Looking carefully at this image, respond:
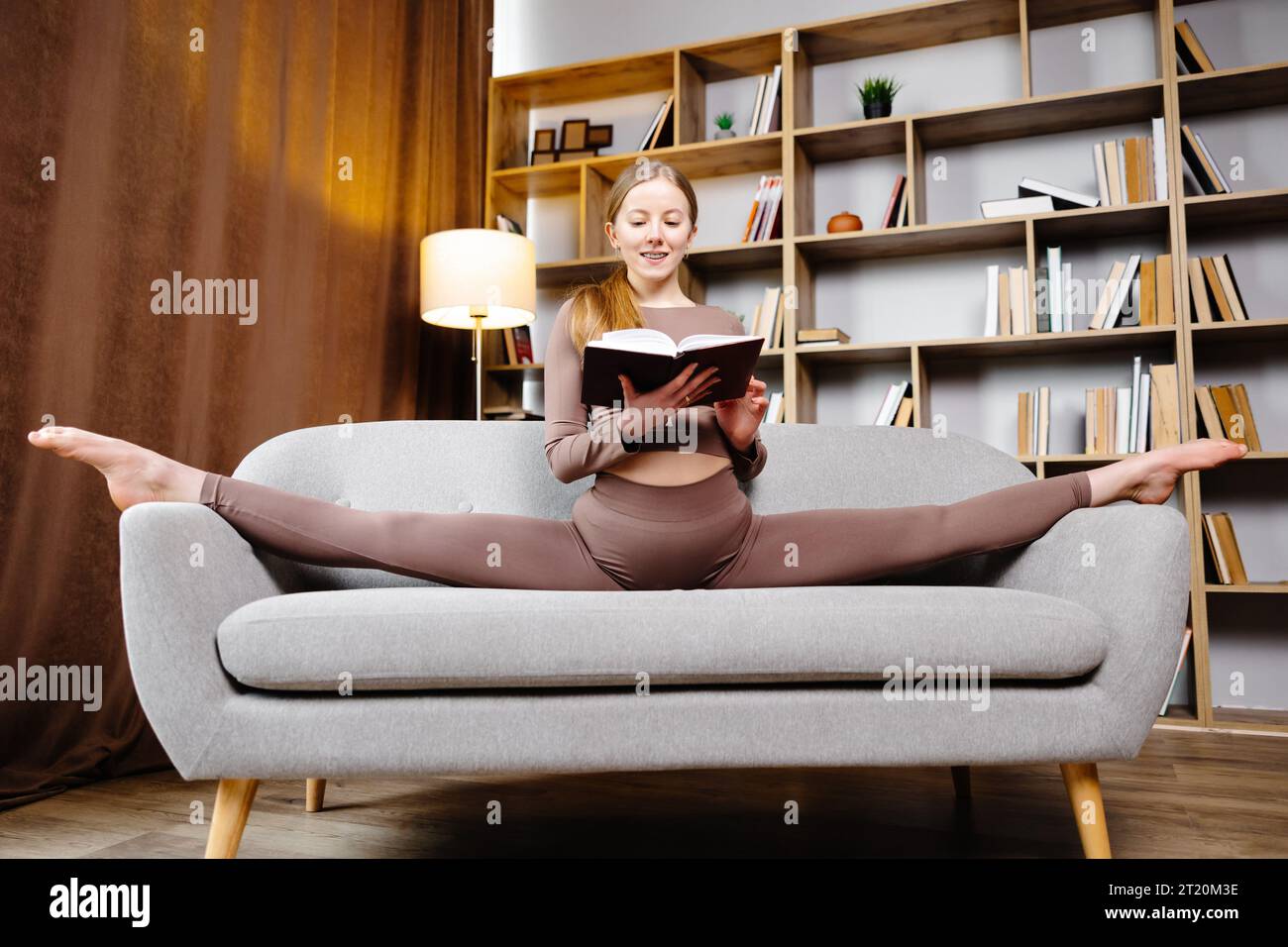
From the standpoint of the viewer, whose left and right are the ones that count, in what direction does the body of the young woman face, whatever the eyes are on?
facing the viewer

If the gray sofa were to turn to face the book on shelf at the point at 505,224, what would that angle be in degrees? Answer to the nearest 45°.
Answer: approximately 180°

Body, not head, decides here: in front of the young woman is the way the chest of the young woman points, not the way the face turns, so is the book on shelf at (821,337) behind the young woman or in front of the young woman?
behind

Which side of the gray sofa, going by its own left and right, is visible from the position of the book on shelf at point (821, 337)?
back

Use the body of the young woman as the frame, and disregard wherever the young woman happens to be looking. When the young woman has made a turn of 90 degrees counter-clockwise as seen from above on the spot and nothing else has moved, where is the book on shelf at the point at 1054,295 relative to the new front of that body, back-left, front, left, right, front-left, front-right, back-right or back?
front-left

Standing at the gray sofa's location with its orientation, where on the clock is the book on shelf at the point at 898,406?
The book on shelf is roughly at 7 o'clock from the gray sofa.

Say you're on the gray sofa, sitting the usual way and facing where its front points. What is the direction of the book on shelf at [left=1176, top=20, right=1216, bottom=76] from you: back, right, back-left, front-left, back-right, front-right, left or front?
back-left

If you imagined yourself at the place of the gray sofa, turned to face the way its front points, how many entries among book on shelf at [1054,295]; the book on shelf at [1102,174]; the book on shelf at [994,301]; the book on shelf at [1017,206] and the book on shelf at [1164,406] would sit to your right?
0

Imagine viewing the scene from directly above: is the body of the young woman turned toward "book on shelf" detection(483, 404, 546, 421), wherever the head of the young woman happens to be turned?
no

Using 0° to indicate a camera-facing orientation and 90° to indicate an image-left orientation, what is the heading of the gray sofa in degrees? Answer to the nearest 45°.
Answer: approximately 0°

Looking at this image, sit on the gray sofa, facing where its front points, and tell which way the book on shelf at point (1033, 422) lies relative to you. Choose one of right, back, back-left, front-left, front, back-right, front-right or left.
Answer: back-left

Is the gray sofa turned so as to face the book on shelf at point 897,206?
no

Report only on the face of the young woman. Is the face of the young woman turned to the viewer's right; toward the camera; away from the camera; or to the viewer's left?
toward the camera

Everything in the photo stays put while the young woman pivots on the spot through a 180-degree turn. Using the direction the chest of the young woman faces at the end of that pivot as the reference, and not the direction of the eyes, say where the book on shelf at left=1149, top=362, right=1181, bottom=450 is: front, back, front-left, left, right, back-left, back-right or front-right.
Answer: front-right

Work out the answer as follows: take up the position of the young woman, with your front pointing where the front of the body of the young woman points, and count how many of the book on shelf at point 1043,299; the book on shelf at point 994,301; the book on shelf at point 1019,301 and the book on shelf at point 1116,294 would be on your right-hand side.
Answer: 0

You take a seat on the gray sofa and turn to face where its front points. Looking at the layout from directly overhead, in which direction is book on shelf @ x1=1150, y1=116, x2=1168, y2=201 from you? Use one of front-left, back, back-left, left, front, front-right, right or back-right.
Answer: back-left

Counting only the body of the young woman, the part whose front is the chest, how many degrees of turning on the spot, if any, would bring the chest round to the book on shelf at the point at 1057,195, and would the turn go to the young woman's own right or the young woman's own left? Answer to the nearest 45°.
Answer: approximately 135° to the young woman's own left

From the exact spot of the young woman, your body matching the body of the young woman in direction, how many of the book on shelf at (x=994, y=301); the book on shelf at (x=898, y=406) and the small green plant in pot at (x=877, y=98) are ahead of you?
0

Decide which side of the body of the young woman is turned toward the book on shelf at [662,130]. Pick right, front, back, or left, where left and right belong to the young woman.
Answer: back
